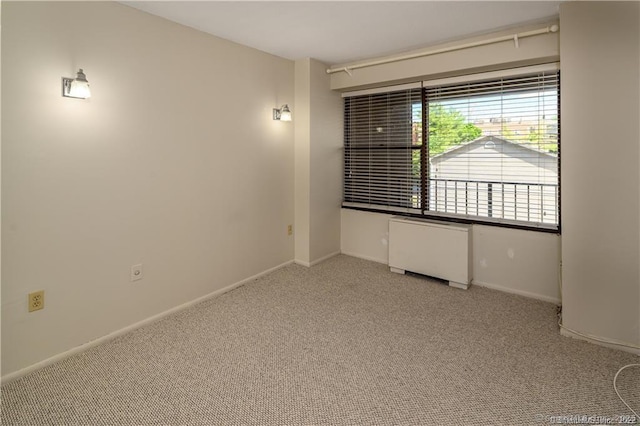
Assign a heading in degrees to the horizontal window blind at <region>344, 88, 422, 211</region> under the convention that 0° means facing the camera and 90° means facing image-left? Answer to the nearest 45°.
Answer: approximately 45°

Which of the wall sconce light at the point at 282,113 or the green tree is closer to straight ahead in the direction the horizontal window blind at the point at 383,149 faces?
the wall sconce light

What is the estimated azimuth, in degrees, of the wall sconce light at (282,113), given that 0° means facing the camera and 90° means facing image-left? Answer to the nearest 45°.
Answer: approximately 315°

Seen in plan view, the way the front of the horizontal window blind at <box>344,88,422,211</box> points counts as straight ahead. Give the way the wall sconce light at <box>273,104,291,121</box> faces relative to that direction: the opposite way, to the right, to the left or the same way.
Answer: to the left

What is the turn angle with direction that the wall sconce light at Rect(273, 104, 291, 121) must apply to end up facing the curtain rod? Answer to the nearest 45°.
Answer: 0° — it already faces it

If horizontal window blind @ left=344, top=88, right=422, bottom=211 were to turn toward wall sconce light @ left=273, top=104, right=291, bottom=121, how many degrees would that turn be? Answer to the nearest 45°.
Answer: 0° — it already faces it

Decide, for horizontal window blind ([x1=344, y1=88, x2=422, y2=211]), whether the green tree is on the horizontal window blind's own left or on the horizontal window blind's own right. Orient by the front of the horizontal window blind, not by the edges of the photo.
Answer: on the horizontal window blind's own left

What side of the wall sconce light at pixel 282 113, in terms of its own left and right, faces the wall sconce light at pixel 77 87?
right
